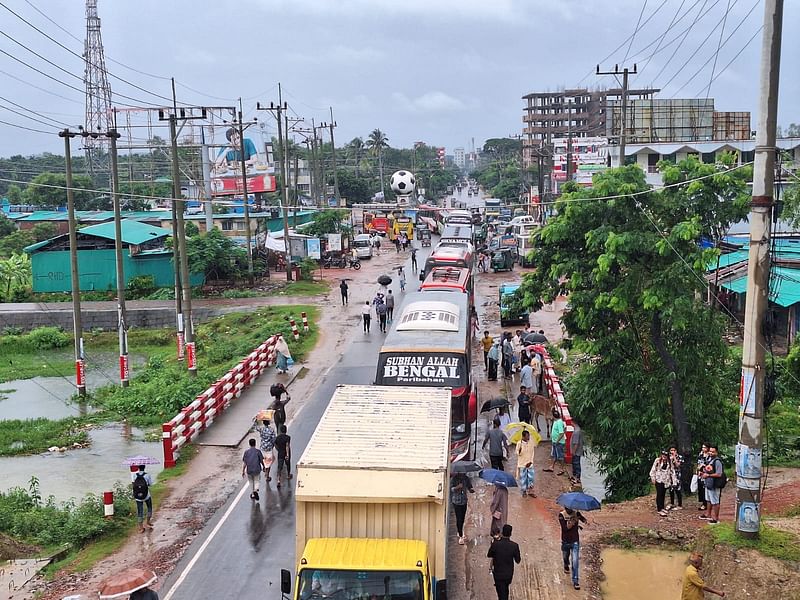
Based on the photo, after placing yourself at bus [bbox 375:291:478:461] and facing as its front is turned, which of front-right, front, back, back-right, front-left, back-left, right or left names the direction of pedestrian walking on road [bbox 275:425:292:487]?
right

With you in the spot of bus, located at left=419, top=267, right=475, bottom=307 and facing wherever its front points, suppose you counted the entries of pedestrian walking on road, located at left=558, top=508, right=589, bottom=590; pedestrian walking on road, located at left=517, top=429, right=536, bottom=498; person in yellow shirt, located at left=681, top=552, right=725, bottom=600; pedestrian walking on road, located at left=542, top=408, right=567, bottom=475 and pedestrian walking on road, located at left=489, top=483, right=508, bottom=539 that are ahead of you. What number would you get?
5

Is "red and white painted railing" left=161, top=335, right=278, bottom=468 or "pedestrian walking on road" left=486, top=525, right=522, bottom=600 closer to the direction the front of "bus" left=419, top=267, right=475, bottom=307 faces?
the pedestrian walking on road

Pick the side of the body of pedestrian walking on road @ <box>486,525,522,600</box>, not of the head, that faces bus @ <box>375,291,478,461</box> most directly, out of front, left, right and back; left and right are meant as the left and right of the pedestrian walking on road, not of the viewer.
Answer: front

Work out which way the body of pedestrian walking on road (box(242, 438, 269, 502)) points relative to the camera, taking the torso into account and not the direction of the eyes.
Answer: away from the camera

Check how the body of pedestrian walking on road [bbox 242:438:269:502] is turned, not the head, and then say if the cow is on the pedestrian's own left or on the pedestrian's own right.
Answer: on the pedestrian's own right

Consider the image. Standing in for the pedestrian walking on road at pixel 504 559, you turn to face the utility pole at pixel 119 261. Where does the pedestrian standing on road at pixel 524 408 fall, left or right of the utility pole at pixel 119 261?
right
